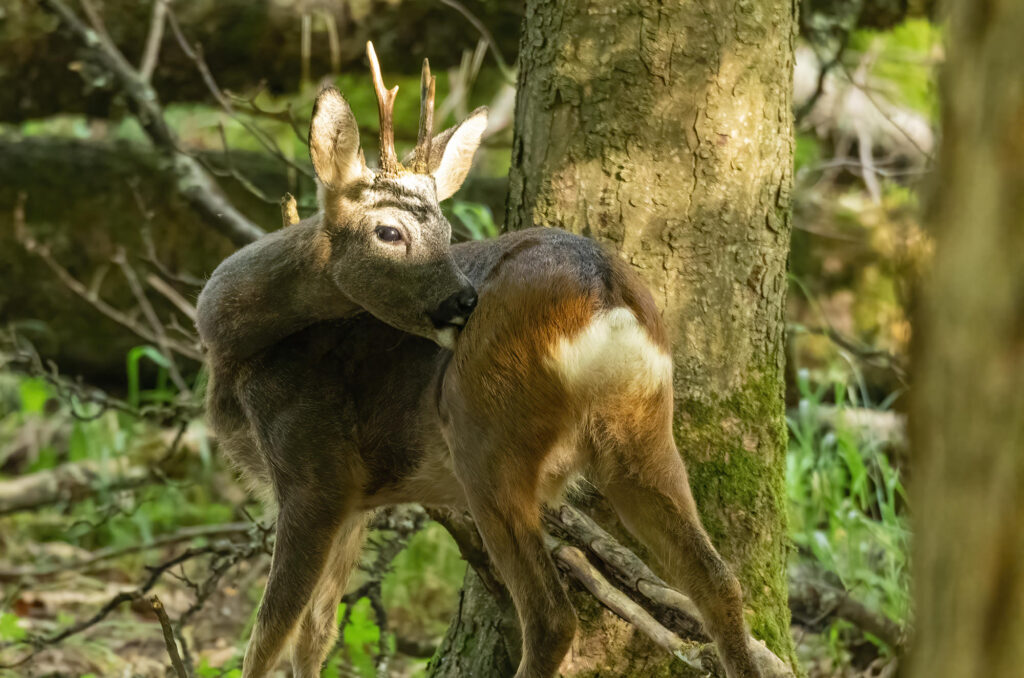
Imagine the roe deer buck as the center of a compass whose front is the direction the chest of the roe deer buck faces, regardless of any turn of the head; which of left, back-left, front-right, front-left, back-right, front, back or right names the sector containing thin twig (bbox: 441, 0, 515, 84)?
front-right

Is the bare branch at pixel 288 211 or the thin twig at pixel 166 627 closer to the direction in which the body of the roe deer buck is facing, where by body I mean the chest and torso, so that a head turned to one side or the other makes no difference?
the bare branch

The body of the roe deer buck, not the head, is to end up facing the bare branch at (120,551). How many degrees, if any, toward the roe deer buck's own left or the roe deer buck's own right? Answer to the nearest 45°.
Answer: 0° — it already faces it

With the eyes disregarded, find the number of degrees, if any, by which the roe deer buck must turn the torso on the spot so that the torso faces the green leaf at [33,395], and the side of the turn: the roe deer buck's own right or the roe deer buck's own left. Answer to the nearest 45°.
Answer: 0° — it already faces it

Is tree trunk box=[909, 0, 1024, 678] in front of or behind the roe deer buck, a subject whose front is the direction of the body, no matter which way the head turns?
behind

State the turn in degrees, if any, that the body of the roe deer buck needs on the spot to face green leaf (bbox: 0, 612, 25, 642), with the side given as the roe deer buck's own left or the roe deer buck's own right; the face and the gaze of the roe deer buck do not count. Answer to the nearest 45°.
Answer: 0° — it already faces it

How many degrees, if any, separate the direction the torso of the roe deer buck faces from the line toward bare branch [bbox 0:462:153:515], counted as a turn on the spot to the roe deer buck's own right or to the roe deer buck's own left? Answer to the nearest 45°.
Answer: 0° — it already faces it

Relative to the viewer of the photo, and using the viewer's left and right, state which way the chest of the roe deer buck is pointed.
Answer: facing away from the viewer and to the left of the viewer

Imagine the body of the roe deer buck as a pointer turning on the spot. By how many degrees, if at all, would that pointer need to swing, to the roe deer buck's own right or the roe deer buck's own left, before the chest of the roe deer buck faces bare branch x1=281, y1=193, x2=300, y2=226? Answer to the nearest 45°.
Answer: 0° — it already faces it
